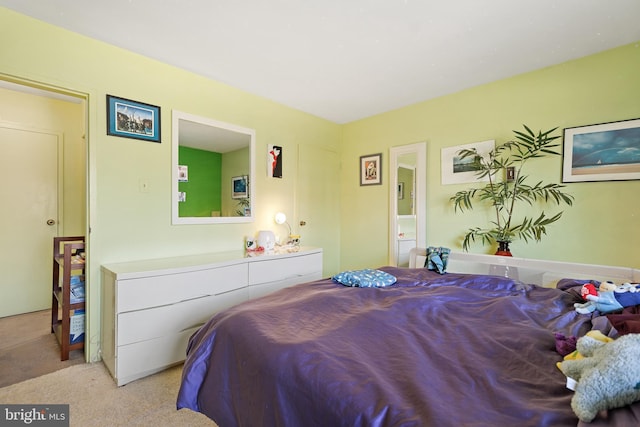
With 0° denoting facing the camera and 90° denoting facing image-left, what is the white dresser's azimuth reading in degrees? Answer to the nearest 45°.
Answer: approximately 315°

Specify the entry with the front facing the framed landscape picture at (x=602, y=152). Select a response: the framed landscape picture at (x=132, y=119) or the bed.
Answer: the framed landscape picture at (x=132, y=119)

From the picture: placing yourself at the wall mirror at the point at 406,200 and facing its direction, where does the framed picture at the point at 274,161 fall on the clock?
The framed picture is roughly at 1 o'clock from the wall mirror.

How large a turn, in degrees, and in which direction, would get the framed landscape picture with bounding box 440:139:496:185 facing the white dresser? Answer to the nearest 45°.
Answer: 0° — it already faces it

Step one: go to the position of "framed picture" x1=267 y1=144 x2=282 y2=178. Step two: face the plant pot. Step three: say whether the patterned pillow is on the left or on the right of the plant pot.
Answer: right

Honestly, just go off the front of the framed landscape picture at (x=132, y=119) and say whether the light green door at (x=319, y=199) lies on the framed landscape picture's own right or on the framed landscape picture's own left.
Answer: on the framed landscape picture's own left

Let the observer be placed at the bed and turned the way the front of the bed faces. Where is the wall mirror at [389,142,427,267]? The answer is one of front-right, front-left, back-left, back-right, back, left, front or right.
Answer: back-right

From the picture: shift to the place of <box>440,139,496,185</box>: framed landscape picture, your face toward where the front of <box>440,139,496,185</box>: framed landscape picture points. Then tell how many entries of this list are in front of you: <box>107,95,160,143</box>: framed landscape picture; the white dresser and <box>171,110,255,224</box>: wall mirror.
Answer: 3

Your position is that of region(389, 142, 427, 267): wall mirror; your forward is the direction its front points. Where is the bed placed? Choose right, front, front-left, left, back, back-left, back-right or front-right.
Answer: front-left

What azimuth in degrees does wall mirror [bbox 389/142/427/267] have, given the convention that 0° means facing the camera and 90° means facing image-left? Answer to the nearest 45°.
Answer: approximately 45°

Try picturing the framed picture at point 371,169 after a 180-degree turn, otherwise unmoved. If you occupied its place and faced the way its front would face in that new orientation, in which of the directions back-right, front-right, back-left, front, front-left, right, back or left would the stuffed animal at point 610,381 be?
back-right

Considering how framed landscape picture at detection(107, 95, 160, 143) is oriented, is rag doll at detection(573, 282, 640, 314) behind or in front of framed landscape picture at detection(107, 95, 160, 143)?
in front

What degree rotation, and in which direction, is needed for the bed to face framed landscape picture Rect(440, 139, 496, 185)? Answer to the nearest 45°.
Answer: approximately 135° to its right

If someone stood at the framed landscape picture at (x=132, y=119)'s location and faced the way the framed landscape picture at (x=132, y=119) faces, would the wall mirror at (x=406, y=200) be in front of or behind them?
in front

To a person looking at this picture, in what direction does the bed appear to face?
facing the viewer and to the left of the viewer

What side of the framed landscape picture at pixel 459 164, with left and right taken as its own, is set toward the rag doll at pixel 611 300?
left
